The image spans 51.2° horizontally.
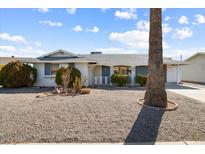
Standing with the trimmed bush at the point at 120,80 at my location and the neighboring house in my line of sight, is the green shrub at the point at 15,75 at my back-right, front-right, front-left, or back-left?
back-left

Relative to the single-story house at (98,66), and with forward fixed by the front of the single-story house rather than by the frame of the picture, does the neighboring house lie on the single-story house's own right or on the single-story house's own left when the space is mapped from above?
on the single-story house's own left

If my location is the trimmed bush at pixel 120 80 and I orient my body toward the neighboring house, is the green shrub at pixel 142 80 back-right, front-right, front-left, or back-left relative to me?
front-right

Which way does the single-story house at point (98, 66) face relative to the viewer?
toward the camera

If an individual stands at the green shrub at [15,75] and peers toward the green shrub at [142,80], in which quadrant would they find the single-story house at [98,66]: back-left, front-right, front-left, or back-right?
front-left

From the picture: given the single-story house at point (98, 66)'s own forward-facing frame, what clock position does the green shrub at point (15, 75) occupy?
The green shrub is roughly at 2 o'clock from the single-story house.

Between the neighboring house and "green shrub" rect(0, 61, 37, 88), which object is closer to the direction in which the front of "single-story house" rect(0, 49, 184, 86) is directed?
the green shrub
